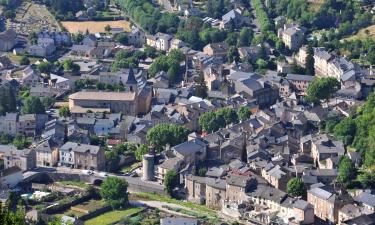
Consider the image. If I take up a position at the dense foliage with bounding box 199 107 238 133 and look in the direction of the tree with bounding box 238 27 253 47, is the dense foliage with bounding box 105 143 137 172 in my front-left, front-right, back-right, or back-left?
back-left

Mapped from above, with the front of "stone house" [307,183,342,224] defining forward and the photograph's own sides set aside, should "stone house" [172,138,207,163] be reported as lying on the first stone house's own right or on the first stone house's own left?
on the first stone house's own right

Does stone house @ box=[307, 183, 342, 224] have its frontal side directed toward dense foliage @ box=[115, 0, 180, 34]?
no

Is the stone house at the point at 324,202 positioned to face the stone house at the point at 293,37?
no

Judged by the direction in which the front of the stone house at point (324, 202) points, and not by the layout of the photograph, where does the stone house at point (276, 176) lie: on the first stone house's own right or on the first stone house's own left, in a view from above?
on the first stone house's own right

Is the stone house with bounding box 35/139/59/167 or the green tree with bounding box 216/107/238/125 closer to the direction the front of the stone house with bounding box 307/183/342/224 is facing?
the stone house

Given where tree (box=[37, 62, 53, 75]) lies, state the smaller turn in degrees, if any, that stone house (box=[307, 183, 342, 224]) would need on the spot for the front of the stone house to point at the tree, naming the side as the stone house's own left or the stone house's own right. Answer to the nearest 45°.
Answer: approximately 90° to the stone house's own right

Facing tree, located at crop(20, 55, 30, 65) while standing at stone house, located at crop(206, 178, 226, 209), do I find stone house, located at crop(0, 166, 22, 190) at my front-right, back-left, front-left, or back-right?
front-left

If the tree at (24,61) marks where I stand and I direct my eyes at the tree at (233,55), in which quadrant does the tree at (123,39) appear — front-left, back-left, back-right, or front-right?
front-left

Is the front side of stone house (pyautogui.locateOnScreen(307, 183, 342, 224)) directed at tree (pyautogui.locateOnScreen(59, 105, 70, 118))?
no

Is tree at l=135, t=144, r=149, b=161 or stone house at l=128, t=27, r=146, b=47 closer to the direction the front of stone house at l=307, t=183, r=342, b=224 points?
the tree

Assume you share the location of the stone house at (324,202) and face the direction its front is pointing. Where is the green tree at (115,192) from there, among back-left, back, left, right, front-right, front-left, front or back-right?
front-right

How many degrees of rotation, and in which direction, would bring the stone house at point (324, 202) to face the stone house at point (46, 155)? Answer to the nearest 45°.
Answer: approximately 45° to its right
